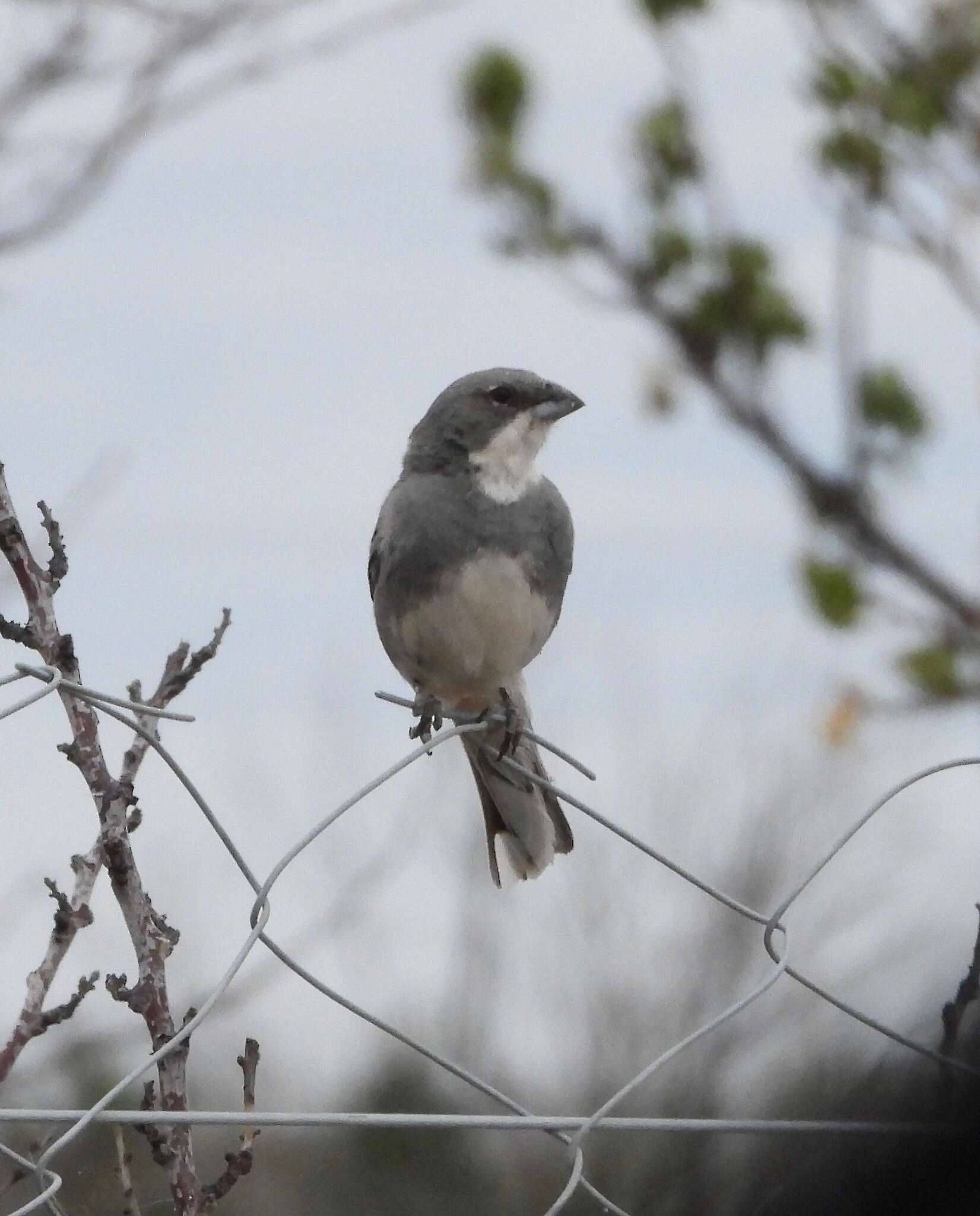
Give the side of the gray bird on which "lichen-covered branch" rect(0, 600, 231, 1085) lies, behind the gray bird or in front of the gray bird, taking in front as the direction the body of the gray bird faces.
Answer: in front

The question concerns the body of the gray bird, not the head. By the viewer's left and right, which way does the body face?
facing the viewer
